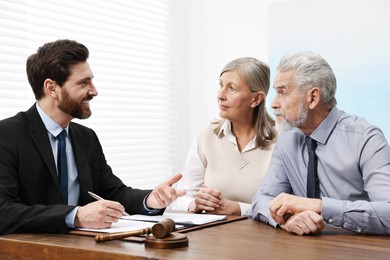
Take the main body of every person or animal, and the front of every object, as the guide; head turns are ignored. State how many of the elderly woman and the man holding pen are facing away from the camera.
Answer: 0

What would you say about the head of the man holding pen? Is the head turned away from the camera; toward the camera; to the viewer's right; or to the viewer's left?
to the viewer's right

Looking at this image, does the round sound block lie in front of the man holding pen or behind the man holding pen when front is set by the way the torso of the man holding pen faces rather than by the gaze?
in front

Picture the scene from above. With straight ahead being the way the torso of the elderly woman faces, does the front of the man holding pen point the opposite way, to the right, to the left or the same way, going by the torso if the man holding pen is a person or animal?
to the left

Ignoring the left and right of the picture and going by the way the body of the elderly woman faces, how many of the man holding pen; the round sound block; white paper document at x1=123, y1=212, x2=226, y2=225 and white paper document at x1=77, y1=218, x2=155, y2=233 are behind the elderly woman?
0

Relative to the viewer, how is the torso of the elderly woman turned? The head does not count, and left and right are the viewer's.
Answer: facing the viewer and to the left of the viewer

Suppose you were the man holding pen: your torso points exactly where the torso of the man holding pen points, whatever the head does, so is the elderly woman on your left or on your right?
on your left

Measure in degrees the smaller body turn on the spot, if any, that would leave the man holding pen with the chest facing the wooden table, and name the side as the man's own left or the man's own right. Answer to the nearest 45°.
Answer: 0° — they already face it

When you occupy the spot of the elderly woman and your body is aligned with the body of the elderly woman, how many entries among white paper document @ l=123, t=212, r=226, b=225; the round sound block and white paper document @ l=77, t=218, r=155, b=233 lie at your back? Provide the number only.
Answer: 0

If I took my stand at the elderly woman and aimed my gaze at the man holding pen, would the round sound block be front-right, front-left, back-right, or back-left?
front-left

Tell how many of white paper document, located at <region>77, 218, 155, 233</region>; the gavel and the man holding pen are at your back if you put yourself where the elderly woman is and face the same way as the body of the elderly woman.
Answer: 0

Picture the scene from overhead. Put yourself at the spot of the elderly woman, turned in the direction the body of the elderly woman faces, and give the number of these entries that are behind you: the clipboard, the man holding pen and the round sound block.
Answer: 0

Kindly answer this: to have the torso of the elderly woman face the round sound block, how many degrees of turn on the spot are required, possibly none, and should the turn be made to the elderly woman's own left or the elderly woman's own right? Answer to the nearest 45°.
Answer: approximately 45° to the elderly woman's own left

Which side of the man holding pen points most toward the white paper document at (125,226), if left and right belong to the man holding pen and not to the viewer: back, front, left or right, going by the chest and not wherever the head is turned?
front

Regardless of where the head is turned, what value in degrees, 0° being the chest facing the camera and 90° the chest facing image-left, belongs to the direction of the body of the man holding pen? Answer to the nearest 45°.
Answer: approximately 315°
